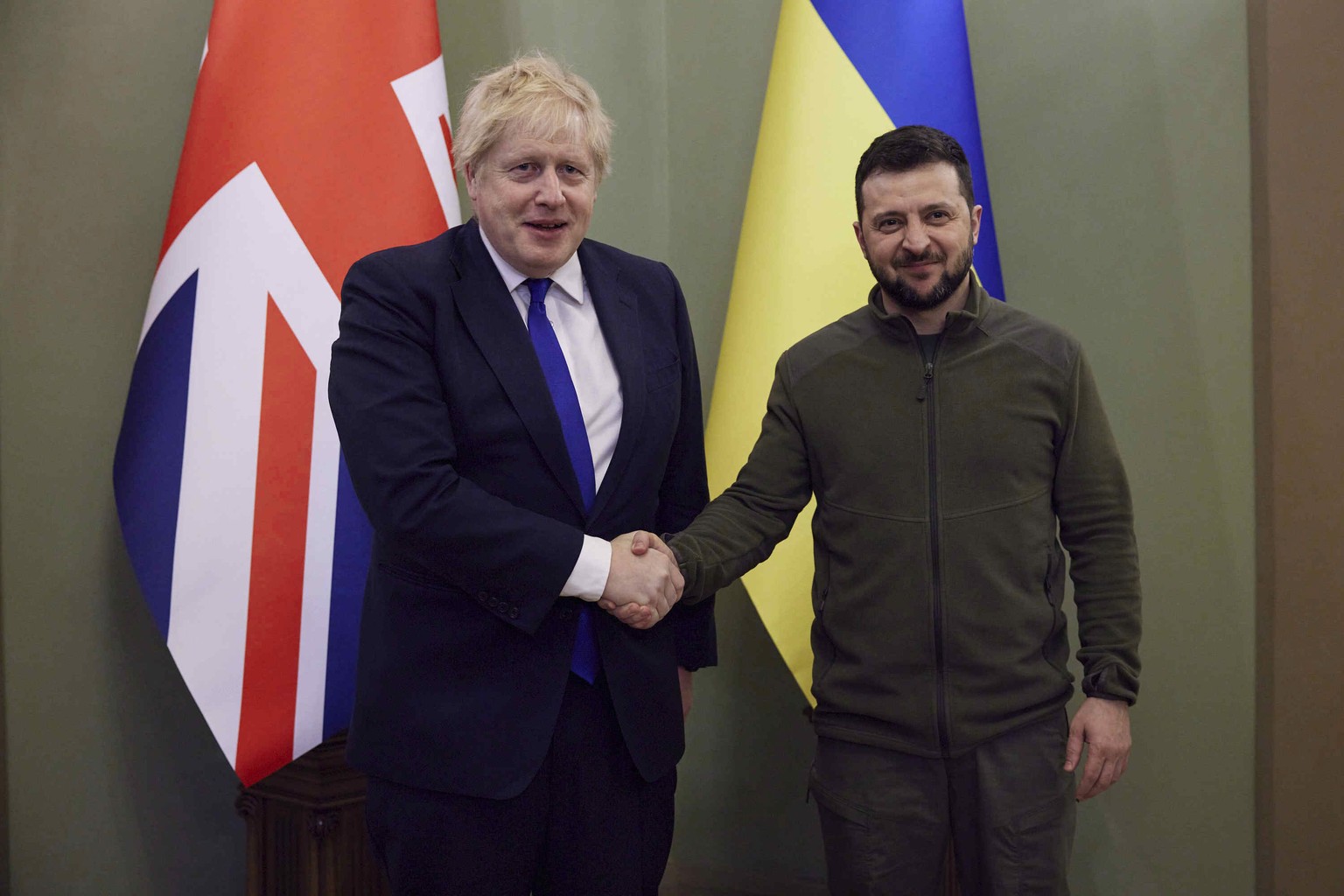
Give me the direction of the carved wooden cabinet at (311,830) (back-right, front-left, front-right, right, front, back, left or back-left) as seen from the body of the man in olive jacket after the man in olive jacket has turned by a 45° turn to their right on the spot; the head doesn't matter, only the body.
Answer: front-right

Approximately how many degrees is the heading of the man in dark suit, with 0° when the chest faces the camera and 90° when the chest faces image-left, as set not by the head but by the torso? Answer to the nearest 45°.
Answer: approximately 315°

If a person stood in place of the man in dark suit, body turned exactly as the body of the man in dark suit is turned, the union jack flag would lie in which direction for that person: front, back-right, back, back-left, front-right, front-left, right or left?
back

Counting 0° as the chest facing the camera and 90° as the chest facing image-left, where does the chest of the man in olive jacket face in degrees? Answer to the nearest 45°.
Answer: approximately 0°

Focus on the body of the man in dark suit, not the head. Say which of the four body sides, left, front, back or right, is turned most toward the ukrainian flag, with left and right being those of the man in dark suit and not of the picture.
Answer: left

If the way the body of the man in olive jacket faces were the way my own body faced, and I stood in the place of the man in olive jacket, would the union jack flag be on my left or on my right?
on my right
